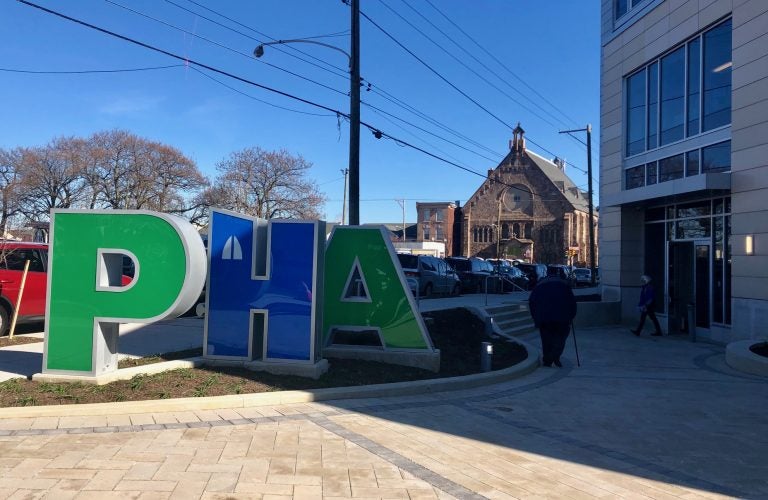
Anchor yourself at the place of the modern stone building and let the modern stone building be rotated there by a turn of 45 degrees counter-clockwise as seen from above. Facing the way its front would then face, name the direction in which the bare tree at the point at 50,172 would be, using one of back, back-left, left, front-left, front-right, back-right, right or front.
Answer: right

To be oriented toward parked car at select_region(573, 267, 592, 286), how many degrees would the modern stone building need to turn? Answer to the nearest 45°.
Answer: approximately 135° to its right

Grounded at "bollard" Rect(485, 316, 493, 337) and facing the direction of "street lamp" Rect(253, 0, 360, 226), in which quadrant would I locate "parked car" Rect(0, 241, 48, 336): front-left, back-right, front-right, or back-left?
front-left

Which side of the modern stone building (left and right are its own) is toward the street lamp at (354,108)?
front

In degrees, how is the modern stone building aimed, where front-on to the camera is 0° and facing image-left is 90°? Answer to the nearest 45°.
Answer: approximately 45°

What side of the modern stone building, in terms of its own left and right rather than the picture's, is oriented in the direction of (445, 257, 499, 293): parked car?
right

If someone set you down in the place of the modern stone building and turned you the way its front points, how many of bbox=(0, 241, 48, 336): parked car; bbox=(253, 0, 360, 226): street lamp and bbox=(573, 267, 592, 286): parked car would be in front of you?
2

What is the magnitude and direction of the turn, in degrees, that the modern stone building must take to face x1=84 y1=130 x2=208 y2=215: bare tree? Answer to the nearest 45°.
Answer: approximately 45° to its right

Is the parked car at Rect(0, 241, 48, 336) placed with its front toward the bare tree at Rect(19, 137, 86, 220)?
no
